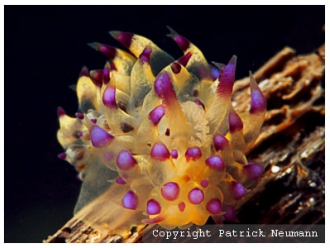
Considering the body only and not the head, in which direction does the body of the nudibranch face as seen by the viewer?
toward the camera
